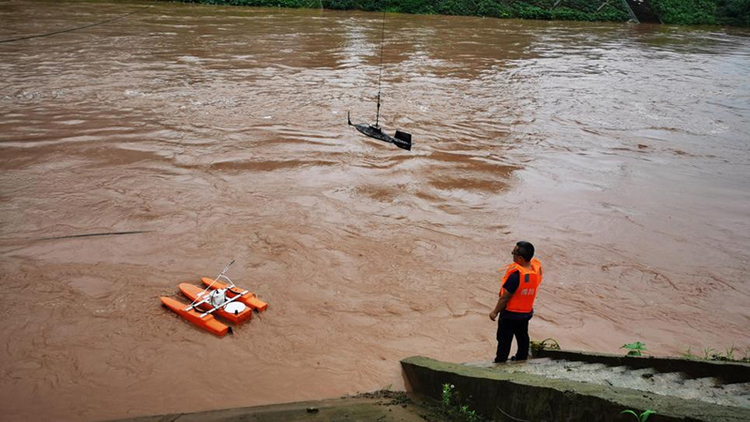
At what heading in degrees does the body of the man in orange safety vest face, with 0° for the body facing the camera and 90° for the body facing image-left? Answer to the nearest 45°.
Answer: approximately 135°

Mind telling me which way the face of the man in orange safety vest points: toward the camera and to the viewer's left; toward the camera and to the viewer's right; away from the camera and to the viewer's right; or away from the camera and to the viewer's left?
away from the camera and to the viewer's left

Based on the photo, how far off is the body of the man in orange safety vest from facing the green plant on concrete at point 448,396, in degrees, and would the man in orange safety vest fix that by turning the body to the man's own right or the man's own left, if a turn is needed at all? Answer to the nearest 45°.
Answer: approximately 90° to the man's own left
